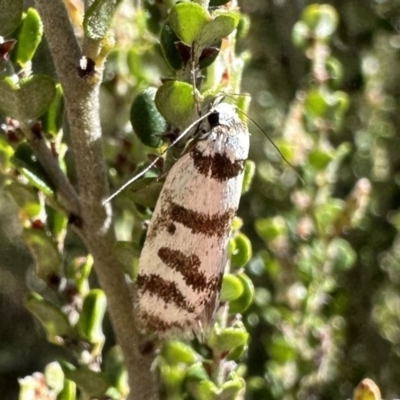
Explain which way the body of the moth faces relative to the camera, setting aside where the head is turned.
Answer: away from the camera
